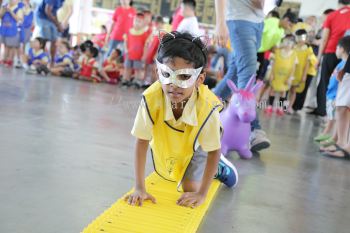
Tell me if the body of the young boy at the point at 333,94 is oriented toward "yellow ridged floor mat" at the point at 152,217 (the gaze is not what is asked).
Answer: no

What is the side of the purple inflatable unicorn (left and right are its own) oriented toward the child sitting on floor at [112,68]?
back

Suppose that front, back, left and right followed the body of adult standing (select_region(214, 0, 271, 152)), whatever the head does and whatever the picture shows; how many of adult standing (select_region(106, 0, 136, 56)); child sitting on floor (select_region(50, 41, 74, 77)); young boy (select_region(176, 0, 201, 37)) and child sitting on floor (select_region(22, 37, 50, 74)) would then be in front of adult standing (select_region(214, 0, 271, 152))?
0

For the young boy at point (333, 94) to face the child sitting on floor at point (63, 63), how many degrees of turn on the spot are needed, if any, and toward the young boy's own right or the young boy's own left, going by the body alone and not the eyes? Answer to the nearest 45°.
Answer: approximately 45° to the young boy's own right

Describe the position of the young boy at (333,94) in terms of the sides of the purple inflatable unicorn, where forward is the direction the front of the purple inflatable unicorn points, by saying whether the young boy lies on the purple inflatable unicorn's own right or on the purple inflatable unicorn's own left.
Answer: on the purple inflatable unicorn's own left

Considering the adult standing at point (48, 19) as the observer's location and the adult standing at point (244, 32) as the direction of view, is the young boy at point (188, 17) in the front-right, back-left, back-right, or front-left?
front-left

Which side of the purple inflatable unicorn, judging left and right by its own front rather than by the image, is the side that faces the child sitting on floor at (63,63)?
back

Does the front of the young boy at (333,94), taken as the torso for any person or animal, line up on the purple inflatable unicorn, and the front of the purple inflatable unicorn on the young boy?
no

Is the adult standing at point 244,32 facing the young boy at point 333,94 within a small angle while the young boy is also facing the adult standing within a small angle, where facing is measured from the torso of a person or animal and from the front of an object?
no

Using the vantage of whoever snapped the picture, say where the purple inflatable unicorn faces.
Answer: facing the viewer and to the right of the viewer

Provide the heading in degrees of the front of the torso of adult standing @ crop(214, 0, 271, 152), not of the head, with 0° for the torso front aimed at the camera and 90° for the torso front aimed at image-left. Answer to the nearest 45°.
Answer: approximately 315°

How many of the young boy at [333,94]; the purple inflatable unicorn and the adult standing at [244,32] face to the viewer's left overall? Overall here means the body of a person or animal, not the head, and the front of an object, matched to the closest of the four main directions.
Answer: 1

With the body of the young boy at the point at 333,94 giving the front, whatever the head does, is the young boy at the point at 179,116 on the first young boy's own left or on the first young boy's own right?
on the first young boy's own left

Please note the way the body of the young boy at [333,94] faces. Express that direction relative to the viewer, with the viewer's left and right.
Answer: facing to the left of the viewer

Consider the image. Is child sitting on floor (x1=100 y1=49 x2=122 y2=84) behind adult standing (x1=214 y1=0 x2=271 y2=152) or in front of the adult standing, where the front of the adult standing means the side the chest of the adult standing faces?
behind

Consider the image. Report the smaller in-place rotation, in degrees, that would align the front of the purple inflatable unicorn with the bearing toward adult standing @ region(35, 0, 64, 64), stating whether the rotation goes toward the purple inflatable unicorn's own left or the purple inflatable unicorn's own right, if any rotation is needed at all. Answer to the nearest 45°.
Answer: approximately 180°
